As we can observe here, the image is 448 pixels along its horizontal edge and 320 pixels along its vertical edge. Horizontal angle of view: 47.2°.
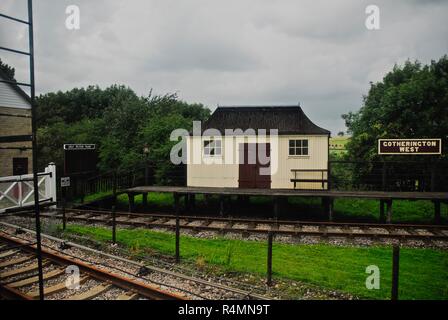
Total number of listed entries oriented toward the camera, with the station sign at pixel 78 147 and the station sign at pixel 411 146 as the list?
2

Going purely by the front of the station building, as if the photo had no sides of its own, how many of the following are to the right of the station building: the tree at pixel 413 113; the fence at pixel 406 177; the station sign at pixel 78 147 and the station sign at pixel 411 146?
1

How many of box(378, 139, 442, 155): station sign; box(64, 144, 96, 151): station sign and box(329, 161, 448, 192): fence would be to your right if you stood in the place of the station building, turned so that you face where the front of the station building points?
1

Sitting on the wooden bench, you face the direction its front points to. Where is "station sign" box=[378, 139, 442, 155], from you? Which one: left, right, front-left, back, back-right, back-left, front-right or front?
left

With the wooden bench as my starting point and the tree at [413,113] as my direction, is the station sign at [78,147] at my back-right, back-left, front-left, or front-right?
back-left

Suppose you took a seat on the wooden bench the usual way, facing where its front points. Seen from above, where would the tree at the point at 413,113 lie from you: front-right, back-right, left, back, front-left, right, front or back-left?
back-left

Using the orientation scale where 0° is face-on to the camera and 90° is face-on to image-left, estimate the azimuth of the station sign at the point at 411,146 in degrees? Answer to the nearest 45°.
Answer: approximately 0°

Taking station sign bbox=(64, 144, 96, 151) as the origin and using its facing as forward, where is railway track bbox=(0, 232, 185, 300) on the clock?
The railway track is roughly at 12 o'clock from the station sign.
